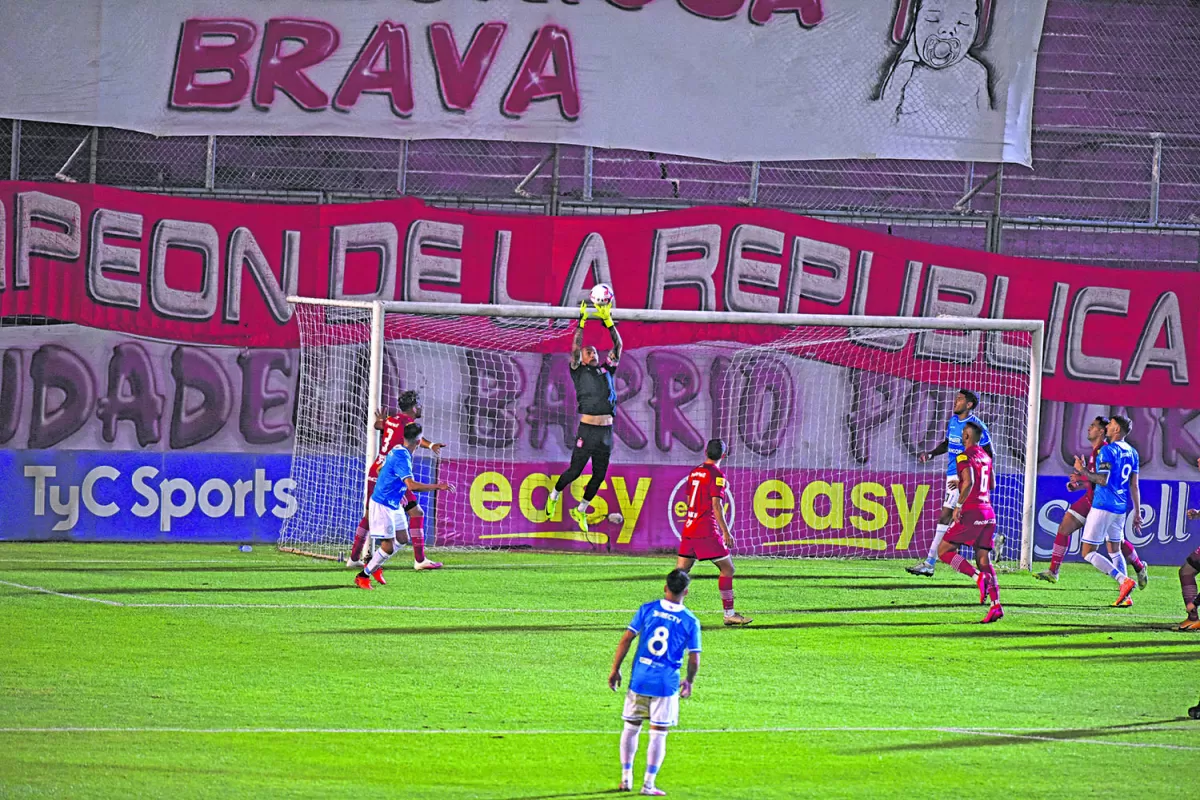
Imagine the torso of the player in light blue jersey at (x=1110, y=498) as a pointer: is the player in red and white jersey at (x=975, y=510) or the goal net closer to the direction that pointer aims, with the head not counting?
the goal net

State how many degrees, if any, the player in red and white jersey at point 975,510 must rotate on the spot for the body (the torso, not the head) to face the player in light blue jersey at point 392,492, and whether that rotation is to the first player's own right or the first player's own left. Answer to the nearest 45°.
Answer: approximately 45° to the first player's own left

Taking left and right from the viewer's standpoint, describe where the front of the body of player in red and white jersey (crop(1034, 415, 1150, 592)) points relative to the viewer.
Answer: facing to the left of the viewer

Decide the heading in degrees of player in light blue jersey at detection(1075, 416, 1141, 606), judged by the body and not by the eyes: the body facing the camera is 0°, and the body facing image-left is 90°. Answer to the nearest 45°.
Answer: approximately 135°

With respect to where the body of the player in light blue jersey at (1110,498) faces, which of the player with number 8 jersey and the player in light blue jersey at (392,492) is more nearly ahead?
the player in light blue jersey

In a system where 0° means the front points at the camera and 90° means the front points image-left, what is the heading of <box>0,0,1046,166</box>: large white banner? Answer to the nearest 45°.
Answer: approximately 0°

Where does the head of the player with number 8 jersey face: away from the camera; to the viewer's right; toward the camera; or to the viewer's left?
away from the camera

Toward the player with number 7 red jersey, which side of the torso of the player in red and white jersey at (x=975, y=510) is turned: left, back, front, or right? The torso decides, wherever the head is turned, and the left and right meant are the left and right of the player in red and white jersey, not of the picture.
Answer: left

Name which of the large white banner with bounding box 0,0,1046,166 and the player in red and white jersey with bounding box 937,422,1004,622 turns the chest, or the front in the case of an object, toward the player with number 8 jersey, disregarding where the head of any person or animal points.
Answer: the large white banner
